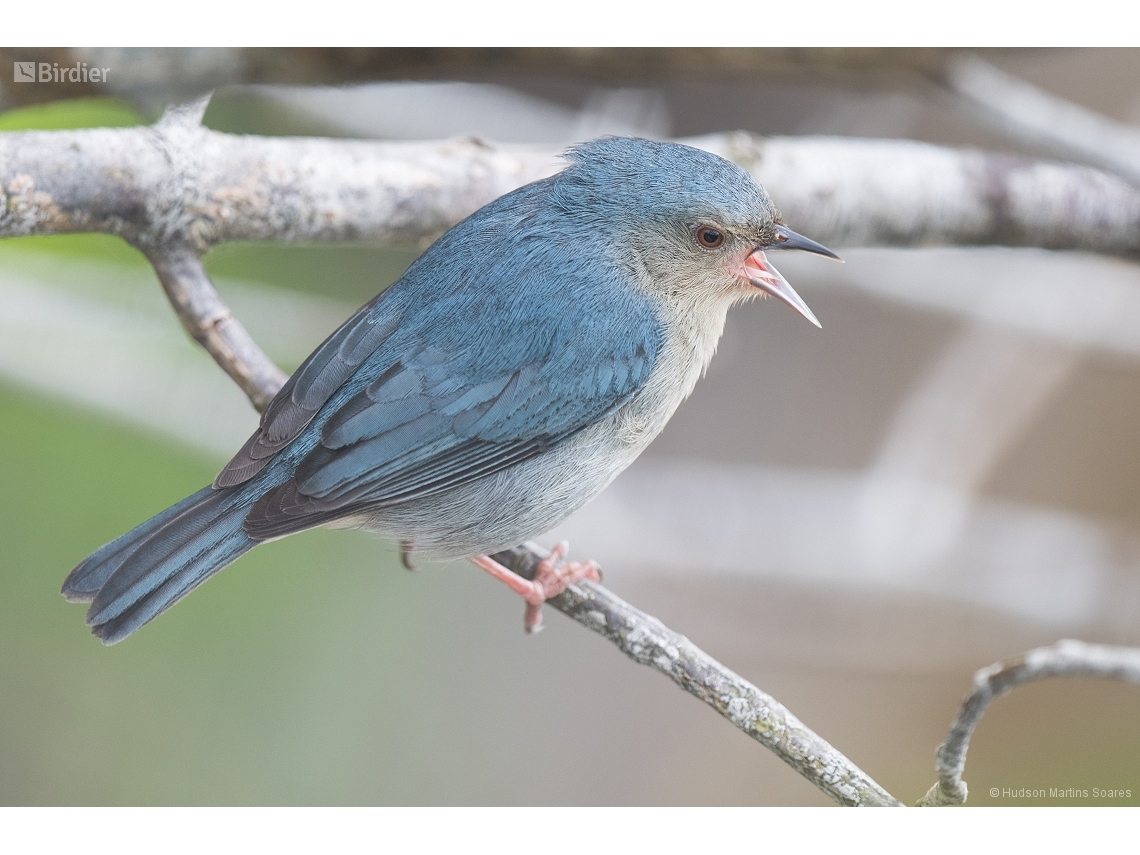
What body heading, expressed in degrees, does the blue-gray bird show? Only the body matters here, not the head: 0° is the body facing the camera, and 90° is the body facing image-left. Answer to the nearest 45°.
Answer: approximately 270°
